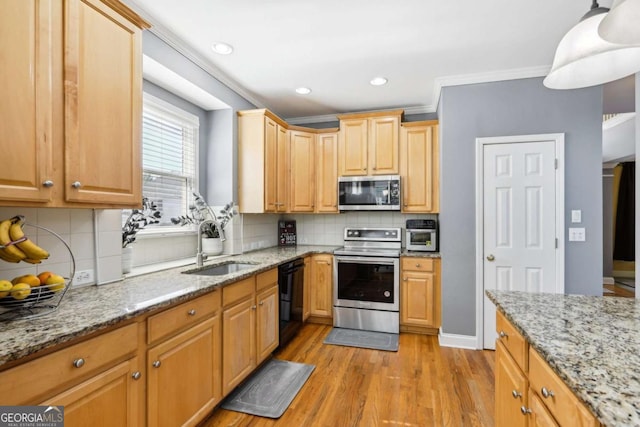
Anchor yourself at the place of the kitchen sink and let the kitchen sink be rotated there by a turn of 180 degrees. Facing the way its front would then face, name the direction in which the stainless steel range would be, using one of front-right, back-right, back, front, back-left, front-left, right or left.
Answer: back-right

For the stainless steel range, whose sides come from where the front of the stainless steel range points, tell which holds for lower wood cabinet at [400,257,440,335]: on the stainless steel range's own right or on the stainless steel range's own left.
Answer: on the stainless steel range's own left

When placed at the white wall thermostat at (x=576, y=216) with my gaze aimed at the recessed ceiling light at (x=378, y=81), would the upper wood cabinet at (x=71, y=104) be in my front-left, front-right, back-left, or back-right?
front-left

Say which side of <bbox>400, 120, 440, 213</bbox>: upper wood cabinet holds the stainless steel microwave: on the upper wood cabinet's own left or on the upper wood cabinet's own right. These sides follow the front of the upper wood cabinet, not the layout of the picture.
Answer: on the upper wood cabinet's own right

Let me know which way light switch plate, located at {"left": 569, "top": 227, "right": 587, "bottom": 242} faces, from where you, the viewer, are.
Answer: facing the viewer

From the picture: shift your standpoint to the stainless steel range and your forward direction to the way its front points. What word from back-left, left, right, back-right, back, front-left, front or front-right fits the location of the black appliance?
front-right

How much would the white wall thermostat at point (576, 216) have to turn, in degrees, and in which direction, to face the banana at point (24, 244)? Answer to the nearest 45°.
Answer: approximately 45° to its right

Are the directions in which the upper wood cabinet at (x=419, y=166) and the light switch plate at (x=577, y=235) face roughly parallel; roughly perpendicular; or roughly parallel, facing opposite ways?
roughly parallel

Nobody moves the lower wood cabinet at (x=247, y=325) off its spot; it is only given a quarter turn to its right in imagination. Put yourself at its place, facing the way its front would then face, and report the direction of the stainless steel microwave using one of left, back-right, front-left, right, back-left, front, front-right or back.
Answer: back

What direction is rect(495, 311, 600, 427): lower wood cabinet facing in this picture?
to the viewer's left

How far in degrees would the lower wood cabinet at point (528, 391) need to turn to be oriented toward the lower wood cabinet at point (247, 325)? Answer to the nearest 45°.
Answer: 0° — it already faces it

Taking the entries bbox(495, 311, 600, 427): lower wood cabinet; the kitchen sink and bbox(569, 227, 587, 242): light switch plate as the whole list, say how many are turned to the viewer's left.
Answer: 1

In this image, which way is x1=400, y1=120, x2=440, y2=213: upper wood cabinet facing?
toward the camera

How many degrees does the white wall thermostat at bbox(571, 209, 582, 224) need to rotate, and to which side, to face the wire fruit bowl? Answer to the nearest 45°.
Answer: approximately 45° to its right

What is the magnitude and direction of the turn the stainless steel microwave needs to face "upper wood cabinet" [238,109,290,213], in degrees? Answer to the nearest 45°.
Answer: approximately 45° to its right

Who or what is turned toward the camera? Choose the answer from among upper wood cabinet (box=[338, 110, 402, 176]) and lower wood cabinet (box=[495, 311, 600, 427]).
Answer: the upper wood cabinet
